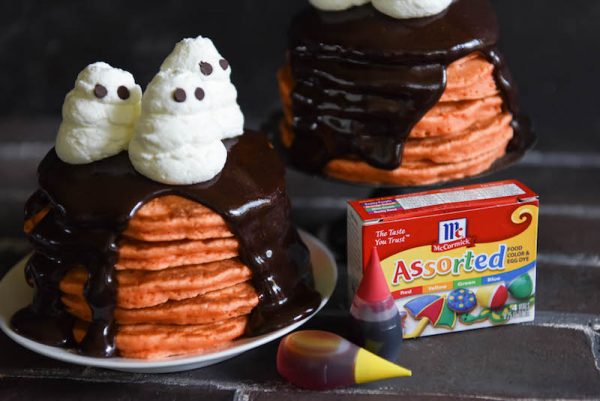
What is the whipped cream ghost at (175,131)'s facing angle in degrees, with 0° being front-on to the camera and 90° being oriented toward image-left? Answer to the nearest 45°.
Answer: approximately 315°

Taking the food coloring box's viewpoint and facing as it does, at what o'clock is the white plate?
The white plate is roughly at 2 o'clock from the food coloring box.

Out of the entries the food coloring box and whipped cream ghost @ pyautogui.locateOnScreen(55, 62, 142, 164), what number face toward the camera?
2

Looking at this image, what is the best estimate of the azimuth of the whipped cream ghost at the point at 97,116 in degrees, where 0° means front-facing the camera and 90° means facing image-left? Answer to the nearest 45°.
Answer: approximately 0°

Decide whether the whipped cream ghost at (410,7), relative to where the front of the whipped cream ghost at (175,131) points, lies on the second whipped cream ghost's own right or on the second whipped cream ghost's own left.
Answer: on the second whipped cream ghost's own left
